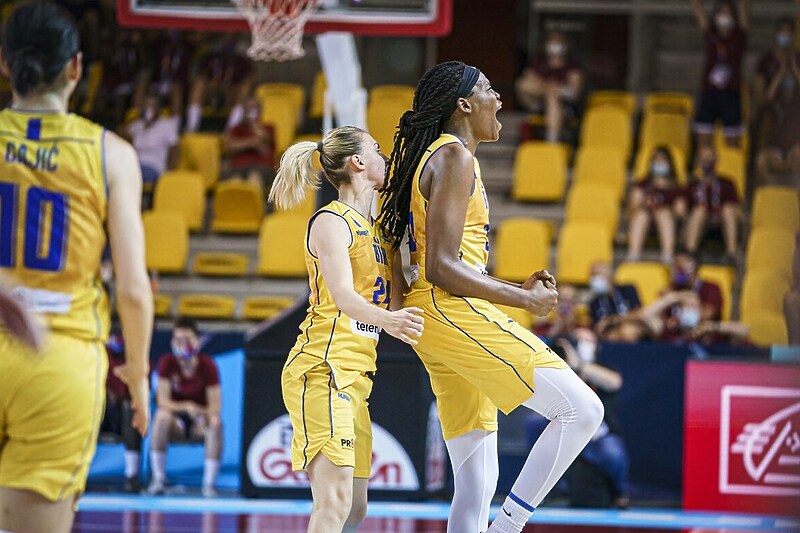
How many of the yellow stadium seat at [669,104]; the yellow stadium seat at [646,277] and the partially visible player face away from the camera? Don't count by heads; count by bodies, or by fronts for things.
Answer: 1

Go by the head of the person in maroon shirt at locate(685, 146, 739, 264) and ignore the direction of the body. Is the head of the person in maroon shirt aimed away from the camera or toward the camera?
toward the camera

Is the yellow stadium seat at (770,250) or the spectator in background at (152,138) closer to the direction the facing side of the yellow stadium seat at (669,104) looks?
the yellow stadium seat

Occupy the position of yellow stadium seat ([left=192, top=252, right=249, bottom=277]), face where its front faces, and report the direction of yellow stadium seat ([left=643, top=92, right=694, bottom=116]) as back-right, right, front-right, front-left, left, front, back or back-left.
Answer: left

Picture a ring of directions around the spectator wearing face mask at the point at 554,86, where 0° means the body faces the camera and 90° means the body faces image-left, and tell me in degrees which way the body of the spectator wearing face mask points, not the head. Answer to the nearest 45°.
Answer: approximately 0°

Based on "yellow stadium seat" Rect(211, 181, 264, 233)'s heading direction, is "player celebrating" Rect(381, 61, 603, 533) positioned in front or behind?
in front

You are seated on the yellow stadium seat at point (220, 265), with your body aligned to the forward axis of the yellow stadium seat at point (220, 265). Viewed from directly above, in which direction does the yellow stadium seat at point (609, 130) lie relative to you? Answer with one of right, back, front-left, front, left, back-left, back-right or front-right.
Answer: left

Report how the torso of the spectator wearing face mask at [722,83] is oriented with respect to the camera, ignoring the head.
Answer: toward the camera

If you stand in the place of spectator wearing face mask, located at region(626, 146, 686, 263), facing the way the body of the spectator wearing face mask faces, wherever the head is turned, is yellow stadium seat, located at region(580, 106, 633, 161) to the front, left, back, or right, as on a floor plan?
back

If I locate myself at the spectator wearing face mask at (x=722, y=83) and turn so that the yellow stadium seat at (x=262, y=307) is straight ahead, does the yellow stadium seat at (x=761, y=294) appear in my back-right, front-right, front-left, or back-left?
front-left

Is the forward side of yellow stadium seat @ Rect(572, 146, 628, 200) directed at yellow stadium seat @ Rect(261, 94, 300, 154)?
no

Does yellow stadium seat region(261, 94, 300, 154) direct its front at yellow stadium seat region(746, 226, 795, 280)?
no

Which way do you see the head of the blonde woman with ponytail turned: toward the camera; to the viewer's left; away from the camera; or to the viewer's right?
to the viewer's right

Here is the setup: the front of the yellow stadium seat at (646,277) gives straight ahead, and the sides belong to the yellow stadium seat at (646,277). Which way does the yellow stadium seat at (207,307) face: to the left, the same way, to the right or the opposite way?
the same way

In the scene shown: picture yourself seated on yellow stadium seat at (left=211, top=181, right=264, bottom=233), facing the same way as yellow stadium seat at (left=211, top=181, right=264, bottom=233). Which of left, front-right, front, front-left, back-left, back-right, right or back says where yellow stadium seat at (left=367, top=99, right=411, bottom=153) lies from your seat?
left

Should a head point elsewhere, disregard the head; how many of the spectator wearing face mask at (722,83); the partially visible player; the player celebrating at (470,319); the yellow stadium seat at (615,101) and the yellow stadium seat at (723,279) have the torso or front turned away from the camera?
1

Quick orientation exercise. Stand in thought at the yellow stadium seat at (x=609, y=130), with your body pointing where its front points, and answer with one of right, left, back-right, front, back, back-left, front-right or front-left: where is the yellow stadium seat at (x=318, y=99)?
right

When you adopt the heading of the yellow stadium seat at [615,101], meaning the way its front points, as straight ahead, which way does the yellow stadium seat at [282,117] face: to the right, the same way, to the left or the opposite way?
the same way

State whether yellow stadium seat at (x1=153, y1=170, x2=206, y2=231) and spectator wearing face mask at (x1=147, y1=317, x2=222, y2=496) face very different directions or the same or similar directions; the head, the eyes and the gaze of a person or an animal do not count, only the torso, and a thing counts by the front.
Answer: same or similar directions

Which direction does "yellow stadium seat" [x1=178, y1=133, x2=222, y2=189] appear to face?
toward the camera
